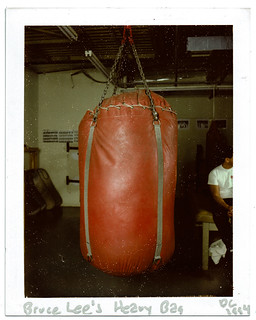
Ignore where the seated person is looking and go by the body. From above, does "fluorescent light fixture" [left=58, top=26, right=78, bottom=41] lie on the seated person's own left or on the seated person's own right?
on the seated person's own right
